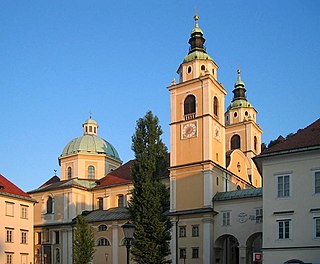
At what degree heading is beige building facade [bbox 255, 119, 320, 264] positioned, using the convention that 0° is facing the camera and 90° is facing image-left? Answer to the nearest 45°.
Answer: approximately 0°

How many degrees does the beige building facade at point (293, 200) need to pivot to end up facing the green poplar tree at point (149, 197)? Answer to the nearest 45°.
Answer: approximately 135° to its right
